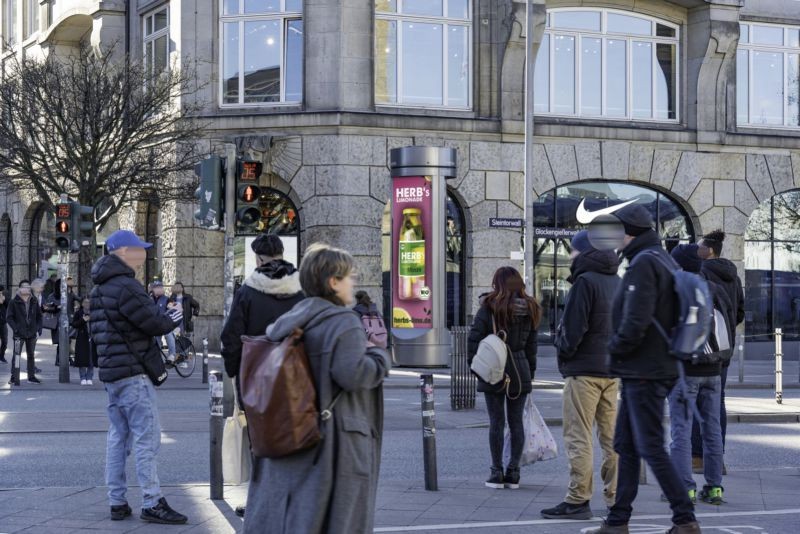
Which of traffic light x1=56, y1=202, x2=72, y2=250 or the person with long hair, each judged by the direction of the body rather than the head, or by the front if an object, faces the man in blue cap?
the traffic light

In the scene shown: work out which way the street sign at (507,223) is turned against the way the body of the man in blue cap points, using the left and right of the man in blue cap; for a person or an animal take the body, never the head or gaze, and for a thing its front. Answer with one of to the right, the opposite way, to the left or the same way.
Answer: to the right

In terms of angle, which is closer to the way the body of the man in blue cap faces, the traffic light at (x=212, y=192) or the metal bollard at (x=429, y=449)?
the metal bollard

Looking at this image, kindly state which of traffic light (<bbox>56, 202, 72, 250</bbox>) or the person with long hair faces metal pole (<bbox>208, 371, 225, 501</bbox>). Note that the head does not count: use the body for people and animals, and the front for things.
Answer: the traffic light

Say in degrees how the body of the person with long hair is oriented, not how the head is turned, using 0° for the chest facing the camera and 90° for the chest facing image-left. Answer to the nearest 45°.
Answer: approximately 180°

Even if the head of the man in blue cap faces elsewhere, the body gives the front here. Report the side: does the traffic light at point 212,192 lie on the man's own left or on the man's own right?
on the man's own left

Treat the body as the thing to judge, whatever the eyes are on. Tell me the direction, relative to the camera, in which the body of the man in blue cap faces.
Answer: to the viewer's right

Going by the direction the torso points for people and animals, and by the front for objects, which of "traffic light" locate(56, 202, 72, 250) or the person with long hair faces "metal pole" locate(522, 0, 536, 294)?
the person with long hair

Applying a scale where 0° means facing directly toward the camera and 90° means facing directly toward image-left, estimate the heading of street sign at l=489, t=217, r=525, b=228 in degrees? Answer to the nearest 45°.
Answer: approximately 0°
